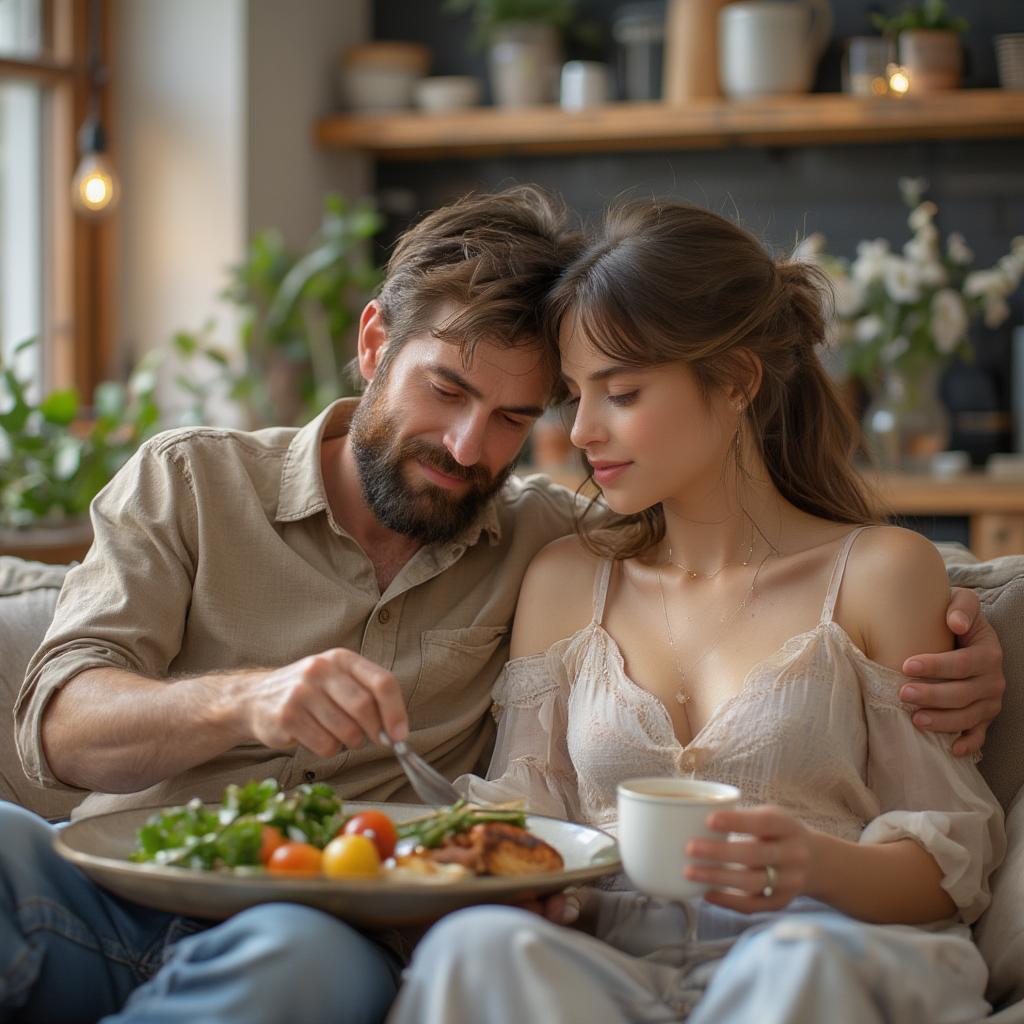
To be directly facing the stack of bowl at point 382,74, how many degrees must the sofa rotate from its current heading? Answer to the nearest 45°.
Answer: approximately 180°

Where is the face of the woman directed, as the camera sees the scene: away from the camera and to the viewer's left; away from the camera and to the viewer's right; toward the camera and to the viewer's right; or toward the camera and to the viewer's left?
toward the camera and to the viewer's left

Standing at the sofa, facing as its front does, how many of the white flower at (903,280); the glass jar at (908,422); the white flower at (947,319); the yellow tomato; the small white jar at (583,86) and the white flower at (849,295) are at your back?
5

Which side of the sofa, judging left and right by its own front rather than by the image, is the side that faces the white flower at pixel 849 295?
back

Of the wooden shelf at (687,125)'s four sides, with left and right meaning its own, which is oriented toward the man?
front

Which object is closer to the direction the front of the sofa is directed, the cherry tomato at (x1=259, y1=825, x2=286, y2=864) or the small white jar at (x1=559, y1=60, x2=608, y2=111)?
the cherry tomato

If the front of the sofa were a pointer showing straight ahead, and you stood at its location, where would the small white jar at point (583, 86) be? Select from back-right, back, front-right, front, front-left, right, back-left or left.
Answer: back

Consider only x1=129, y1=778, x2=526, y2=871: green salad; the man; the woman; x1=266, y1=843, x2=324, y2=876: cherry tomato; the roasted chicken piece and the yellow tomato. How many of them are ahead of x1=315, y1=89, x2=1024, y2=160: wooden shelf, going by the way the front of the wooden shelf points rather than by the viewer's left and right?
6

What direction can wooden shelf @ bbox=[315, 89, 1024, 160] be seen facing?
toward the camera

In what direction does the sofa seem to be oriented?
toward the camera

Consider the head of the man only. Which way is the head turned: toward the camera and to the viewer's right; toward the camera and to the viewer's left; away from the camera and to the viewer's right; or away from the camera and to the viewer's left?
toward the camera and to the viewer's right

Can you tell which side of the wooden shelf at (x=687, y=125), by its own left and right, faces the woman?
front

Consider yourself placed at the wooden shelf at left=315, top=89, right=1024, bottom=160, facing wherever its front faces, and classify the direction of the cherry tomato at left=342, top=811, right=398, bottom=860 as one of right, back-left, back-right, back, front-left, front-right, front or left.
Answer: front

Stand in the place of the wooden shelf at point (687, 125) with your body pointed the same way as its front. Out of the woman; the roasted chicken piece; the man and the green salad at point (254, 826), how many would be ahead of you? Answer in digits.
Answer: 4

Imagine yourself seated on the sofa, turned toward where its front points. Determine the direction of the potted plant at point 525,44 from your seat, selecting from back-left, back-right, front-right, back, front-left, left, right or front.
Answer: back

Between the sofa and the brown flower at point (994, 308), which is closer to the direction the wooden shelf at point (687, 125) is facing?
the sofa

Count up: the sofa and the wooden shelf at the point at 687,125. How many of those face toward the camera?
2

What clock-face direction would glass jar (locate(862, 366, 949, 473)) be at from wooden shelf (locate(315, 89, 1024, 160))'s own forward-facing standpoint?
The glass jar is roughly at 10 o'clock from the wooden shelf.

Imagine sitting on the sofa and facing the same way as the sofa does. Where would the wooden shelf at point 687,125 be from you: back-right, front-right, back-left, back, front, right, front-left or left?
back
